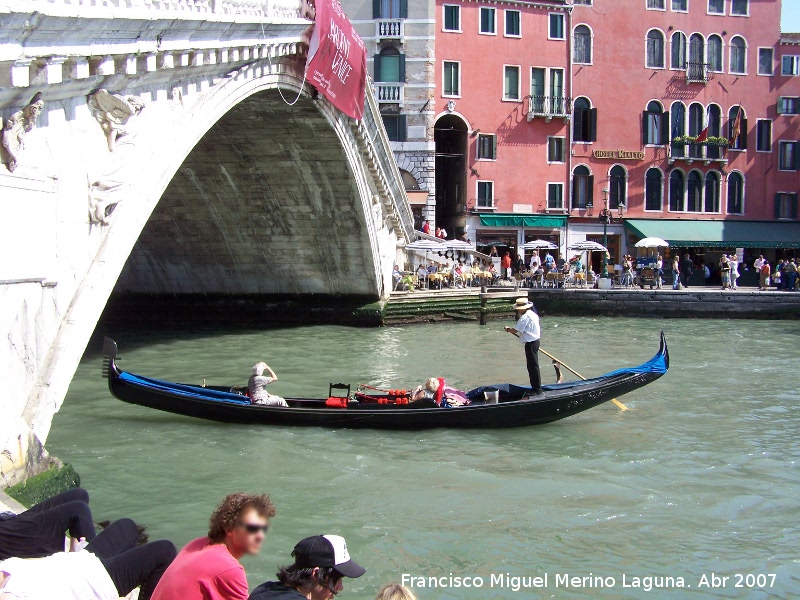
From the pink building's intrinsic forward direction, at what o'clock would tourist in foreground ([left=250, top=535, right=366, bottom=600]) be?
The tourist in foreground is roughly at 12 o'clock from the pink building.

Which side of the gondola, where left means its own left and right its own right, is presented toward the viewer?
left

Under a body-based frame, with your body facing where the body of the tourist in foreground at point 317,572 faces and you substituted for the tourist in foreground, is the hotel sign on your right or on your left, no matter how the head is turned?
on your left

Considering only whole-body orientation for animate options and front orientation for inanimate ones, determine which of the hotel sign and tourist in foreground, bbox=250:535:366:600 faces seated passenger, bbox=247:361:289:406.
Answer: the hotel sign

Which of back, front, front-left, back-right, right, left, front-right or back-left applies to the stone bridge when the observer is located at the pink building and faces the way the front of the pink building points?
front

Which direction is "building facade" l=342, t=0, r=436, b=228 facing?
toward the camera

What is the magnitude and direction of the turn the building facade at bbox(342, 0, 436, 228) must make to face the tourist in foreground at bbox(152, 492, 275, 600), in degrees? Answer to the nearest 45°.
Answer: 0° — it already faces them

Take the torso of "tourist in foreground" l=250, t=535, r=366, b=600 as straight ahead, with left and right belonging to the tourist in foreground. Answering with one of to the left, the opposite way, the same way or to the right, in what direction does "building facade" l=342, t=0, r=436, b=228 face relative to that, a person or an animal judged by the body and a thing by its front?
to the right

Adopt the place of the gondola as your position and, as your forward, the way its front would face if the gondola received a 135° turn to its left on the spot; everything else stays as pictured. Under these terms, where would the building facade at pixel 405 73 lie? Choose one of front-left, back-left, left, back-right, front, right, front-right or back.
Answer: back-left

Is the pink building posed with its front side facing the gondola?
yes

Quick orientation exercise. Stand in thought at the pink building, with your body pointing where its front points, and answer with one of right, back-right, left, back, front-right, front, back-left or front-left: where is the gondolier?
front

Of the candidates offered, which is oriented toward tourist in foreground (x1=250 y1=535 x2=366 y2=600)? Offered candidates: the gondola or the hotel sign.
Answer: the hotel sign

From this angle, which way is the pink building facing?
toward the camera

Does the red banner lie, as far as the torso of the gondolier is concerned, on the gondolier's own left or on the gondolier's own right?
on the gondolier's own right
